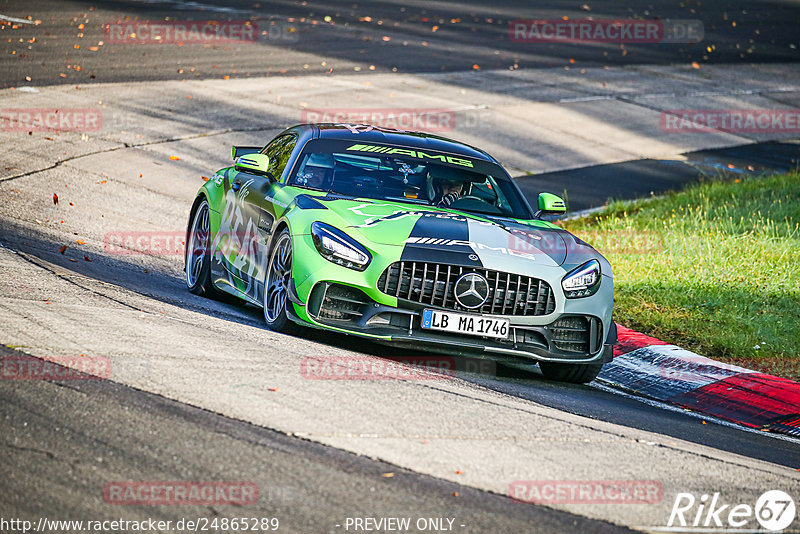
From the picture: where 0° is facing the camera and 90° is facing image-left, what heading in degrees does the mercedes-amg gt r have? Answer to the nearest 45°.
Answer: approximately 315°

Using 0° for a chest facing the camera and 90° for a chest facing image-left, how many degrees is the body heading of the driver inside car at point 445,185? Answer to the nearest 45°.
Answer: approximately 315°
